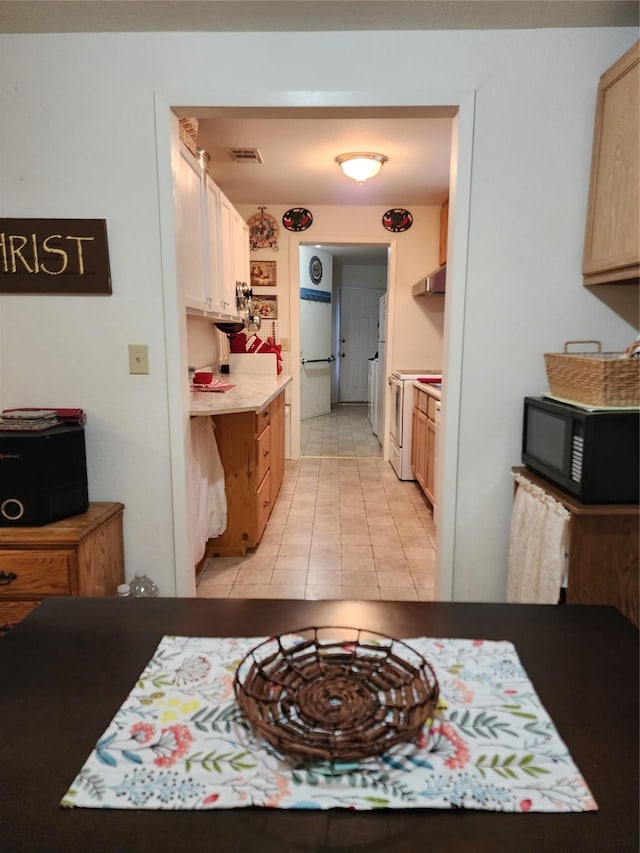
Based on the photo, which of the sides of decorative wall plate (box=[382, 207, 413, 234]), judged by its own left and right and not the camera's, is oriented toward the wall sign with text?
front

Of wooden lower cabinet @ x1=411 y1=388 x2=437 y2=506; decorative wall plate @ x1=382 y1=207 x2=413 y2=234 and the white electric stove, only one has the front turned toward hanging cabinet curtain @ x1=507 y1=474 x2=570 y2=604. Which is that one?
the decorative wall plate

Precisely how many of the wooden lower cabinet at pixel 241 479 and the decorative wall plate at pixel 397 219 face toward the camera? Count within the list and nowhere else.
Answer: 1

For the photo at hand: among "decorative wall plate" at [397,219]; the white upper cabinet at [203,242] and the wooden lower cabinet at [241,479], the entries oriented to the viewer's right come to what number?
2

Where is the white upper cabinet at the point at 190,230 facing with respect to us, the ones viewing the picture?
facing to the right of the viewer

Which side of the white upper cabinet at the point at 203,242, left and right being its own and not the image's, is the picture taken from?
right

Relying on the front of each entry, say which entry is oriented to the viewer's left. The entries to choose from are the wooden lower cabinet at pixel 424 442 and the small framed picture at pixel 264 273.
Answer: the wooden lower cabinet

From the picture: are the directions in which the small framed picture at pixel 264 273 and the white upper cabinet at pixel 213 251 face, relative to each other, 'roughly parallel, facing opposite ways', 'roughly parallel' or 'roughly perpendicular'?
roughly perpendicular

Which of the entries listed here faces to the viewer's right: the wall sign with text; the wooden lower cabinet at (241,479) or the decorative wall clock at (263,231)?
the wooden lower cabinet

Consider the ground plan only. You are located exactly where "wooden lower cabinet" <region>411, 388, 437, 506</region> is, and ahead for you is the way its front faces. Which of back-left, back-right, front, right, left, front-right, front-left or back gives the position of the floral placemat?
left

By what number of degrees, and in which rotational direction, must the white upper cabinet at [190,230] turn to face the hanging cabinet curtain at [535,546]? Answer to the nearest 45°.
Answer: approximately 45° to its right

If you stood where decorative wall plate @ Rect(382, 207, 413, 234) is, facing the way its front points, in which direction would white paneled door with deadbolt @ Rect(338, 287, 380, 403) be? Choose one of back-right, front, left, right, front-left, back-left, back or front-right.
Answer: back

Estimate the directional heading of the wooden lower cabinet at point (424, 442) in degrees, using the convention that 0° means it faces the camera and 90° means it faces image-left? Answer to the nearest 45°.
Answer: approximately 90°

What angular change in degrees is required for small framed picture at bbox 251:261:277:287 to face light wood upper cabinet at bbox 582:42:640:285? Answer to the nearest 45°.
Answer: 0° — it already faces it

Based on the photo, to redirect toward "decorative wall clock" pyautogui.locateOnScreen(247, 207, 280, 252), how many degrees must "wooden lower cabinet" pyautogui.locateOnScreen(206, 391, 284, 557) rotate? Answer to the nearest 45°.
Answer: approximately 90° to its left

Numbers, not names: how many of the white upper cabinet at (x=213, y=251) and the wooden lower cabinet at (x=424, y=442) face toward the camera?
0
